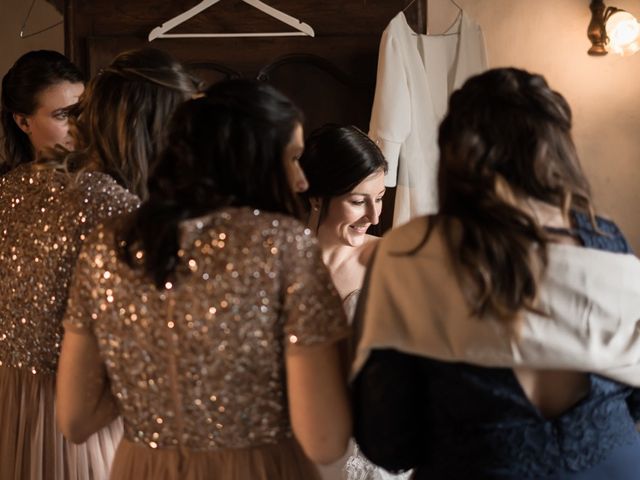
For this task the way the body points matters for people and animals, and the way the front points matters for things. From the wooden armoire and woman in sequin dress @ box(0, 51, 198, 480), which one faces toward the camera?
the wooden armoire

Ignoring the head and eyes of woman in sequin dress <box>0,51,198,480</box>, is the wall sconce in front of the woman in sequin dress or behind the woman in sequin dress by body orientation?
in front

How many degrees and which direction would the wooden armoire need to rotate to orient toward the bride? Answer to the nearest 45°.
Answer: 0° — it already faces them

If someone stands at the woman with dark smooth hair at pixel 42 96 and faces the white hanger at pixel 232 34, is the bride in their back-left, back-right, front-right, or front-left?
front-right

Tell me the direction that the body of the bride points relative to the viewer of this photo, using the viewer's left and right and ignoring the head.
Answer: facing the viewer and to the right of the viewer

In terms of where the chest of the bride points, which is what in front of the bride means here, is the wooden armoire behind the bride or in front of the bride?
behind

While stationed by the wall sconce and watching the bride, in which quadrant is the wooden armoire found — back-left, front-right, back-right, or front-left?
front-right

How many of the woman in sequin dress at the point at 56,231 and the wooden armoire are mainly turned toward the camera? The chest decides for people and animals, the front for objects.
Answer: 1

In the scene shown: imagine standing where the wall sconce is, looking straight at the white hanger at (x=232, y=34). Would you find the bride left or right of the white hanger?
left

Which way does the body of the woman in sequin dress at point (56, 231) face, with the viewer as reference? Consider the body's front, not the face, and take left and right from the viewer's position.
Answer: facing away from the viewer and to the right of the viewer

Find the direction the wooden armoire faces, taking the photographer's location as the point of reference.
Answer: facing the viewer

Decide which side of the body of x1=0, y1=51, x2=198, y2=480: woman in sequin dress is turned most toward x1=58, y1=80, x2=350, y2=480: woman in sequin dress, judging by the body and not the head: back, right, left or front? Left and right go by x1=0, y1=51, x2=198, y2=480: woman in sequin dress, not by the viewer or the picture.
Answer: right

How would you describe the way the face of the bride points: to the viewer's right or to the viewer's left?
to the viewer's right

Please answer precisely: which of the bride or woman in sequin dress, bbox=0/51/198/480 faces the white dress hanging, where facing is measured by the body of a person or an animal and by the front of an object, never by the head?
the woman in sequin dress

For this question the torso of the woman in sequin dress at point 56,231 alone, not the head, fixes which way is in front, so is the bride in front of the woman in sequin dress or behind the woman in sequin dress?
in front
